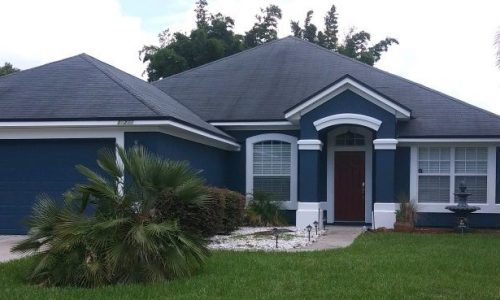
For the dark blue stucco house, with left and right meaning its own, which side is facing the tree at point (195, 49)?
back

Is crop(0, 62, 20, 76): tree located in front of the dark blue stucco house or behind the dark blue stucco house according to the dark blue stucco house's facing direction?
behind

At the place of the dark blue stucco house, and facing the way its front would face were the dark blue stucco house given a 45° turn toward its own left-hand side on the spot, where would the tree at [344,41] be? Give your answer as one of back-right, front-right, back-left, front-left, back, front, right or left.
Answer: back-left

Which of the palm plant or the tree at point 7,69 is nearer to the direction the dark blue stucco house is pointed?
the palm plant

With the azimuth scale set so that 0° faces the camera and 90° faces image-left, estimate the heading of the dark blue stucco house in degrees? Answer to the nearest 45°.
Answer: approximately 0°

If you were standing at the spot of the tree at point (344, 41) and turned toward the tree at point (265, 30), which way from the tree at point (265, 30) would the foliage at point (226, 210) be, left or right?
left

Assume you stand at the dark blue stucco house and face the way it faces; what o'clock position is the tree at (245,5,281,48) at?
The tree is roughly at 6 o'clock from the dark blue stucco house.

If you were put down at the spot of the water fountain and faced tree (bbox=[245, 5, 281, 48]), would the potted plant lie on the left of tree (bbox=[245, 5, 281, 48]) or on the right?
left

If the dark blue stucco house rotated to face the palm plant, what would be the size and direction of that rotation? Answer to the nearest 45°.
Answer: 0° — it already faces it
